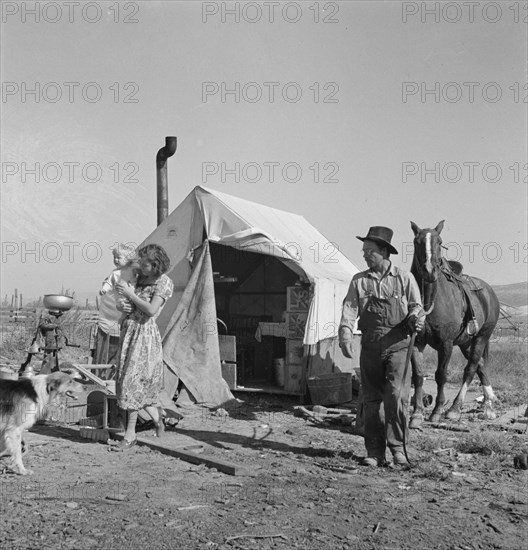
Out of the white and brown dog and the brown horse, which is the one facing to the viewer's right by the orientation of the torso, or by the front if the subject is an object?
the white and brown dog

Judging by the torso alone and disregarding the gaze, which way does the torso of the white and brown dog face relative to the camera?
to the viewer's right

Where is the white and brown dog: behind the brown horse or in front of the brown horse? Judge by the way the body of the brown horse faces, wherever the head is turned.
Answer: in front

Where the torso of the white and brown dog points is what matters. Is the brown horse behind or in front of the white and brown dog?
in front

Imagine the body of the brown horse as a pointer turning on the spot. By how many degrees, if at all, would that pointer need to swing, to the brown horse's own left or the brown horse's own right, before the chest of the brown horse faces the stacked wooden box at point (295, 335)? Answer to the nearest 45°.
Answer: approximately 90° to the brown horse's own right

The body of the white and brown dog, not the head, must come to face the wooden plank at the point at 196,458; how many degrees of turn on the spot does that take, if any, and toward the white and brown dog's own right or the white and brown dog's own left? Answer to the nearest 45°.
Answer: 0° — it already faces it

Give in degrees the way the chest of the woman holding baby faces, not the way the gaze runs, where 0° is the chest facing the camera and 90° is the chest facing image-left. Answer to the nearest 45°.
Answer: approximately 45°

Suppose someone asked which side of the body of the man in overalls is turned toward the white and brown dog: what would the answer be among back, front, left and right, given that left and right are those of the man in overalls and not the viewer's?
right

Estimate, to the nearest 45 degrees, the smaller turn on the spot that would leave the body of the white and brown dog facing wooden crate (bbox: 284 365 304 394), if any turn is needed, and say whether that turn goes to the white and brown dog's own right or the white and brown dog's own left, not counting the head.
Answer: approximately 45° to the white and brown dog's own left
